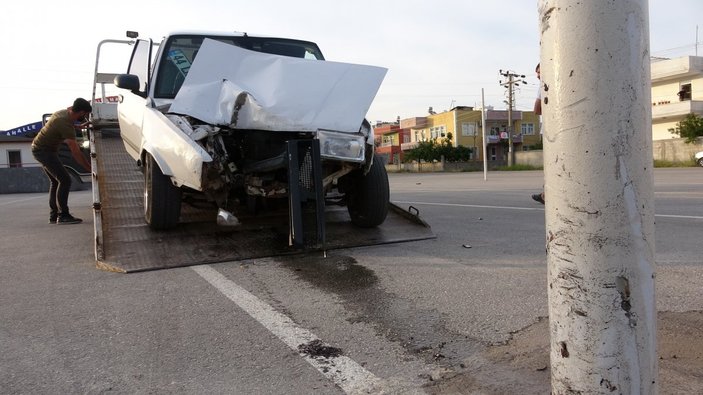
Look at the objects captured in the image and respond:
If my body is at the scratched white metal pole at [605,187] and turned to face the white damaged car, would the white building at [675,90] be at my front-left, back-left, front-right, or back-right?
front-right

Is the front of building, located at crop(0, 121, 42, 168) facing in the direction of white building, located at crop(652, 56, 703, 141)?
no

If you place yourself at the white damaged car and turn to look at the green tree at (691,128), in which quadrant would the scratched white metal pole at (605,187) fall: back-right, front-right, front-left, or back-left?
back-right

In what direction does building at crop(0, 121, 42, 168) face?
toward the camera

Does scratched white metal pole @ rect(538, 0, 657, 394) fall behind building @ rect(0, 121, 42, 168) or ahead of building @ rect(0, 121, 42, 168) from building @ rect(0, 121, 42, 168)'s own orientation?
ahead

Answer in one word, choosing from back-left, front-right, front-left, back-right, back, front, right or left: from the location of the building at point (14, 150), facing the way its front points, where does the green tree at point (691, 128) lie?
front-left

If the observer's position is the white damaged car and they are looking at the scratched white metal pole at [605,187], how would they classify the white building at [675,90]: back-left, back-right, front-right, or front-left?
back-left

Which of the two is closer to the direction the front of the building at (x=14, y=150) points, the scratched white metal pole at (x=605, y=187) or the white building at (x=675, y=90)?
the scratched white metal pole

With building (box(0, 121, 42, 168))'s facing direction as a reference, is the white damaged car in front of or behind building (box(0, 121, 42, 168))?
in front
